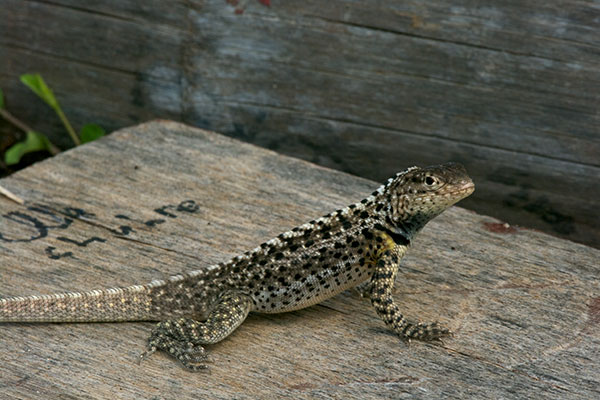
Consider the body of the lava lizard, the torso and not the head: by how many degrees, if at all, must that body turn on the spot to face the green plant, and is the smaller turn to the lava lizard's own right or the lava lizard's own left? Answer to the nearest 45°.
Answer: approximately 135° to the lava lizard's own left

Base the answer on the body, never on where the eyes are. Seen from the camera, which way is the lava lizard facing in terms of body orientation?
to the viewer's right
